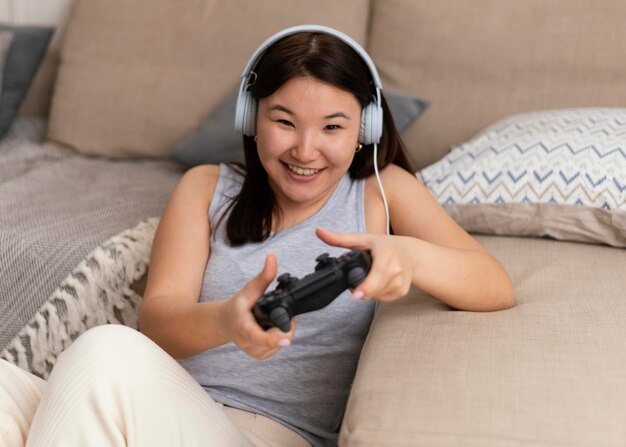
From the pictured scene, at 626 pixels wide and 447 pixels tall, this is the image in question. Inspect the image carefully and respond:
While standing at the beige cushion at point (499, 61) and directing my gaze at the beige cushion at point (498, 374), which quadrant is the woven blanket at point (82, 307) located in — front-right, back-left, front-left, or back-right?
front-right

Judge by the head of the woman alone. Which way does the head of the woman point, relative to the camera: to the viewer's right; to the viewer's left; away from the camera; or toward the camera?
toward the camera

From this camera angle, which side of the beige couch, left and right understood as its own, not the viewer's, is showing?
front

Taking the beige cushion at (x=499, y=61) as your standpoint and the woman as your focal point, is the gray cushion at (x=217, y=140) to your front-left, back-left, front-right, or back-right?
front-right
